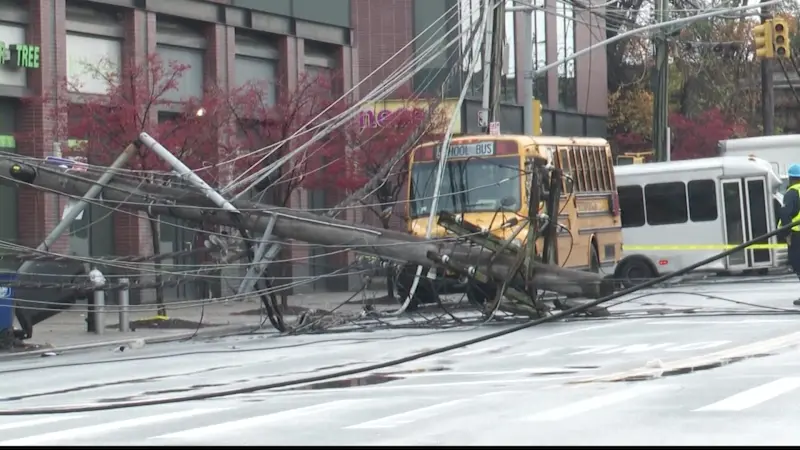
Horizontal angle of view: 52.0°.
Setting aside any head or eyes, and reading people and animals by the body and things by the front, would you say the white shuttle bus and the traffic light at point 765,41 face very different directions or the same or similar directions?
very different directions

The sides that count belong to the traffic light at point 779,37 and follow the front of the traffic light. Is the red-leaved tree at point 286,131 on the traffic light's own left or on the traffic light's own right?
on the traffic light's own right

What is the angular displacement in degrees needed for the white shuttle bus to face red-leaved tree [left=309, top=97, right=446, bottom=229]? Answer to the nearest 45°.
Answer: approximately 135° to its right

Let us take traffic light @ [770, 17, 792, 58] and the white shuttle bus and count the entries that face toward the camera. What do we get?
1

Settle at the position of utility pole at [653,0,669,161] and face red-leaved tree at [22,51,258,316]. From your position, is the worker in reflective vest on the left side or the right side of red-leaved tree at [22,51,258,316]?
left

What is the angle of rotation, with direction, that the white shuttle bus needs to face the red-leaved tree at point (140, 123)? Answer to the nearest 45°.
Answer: approximately 135° to its right

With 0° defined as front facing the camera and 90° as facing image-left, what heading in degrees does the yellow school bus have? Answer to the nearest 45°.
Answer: approximately 45°

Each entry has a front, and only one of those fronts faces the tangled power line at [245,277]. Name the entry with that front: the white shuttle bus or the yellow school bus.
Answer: the yellow school bus

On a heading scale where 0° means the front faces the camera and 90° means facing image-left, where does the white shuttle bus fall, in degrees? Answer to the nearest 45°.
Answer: approximately 270°

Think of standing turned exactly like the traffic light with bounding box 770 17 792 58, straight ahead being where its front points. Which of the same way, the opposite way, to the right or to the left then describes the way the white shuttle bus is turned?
to the left
